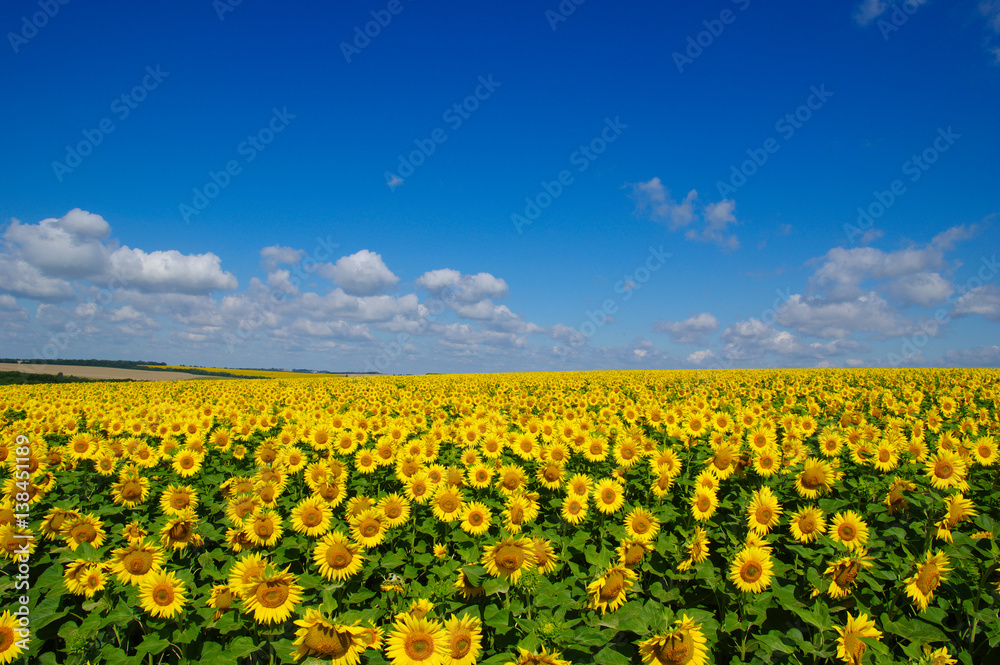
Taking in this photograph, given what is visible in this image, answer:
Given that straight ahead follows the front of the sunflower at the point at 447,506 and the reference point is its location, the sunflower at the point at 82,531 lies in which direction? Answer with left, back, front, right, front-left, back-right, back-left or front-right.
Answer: right

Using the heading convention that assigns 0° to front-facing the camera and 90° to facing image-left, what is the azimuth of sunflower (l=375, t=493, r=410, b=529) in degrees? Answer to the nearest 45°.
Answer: approximately 0°

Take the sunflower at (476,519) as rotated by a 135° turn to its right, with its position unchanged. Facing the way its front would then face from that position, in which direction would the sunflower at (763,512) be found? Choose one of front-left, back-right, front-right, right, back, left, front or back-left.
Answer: back-right

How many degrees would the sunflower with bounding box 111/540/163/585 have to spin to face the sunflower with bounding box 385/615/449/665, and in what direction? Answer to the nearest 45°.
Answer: approximately 45° to its left

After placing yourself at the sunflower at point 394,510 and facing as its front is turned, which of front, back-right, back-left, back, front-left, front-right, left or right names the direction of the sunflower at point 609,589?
front-left

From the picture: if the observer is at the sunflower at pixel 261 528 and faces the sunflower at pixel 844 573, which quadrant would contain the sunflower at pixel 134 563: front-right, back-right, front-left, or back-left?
back-right

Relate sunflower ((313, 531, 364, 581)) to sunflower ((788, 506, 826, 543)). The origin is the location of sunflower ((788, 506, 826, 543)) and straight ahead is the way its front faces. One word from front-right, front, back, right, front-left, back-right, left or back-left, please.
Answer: front-right
